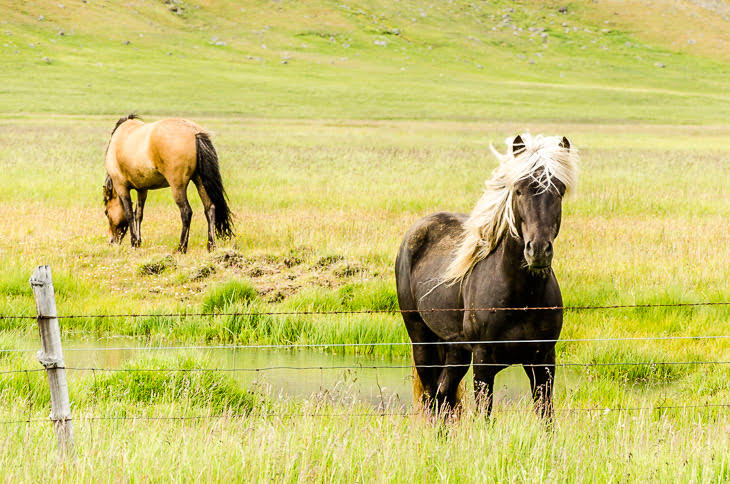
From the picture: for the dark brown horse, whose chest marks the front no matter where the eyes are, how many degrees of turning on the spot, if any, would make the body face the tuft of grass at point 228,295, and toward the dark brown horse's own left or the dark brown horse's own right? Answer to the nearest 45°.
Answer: approximately 180°

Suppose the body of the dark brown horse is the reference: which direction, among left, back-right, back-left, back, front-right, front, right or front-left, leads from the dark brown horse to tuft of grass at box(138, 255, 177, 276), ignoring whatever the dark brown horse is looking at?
back

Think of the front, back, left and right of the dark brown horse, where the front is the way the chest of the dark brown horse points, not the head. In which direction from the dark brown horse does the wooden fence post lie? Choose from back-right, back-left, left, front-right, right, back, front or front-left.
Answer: right

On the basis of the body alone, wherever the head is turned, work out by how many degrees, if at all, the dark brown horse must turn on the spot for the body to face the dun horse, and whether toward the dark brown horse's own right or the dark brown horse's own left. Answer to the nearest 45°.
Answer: approximately 180°

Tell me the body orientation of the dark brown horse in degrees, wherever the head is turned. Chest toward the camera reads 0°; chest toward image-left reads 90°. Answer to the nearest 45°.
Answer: approximately 315°

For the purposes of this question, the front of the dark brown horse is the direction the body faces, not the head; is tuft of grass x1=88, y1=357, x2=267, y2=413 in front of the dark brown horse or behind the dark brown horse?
behind

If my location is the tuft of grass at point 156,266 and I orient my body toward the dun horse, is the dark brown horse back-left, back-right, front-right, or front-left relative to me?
back-right
